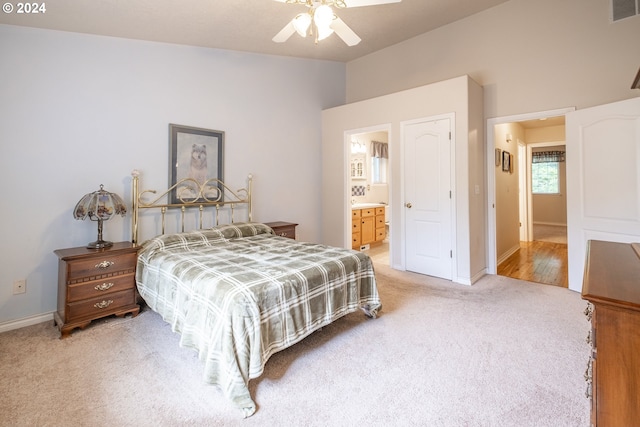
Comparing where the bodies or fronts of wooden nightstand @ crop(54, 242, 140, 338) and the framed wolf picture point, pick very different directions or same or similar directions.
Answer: same or similar directions

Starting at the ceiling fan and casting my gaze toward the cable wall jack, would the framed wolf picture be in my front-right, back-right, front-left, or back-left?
front-right

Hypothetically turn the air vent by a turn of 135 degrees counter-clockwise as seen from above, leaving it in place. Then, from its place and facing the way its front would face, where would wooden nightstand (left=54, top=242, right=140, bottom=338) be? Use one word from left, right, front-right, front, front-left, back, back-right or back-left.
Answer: back-right

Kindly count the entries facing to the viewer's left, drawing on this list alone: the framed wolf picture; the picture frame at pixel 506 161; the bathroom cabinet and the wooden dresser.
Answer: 1

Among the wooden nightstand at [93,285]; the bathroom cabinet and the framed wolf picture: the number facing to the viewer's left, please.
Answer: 0

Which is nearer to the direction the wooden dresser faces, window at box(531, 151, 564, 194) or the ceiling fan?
the ceiling fan

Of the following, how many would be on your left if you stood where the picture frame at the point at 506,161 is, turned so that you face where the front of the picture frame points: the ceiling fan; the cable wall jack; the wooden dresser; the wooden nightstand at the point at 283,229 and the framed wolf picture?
0

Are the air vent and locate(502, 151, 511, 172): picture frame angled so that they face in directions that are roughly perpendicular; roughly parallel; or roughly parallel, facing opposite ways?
roughly perpendicular

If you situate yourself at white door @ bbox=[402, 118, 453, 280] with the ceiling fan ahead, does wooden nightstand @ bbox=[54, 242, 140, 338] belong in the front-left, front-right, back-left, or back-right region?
front-right

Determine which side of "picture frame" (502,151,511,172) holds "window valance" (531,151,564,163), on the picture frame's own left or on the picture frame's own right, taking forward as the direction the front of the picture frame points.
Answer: on the picture frame's own left

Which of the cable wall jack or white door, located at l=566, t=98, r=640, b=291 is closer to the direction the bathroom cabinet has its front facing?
the white door

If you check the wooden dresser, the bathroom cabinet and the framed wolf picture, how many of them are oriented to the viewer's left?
1

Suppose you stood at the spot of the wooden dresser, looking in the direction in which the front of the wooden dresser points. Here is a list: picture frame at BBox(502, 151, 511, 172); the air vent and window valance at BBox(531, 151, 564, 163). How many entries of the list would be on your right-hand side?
3

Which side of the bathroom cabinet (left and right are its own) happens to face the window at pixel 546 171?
left

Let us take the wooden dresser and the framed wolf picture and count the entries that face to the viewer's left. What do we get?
1

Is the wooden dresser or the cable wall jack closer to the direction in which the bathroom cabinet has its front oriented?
the wooden dresser

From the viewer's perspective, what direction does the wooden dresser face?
to the viewer's left

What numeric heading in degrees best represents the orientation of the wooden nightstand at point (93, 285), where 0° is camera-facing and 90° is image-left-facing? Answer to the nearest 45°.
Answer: approximately 315°

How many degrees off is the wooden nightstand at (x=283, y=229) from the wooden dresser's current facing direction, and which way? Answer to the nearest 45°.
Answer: approximately 45° to its right

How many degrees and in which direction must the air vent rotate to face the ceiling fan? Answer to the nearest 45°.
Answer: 0° — it already faces it
